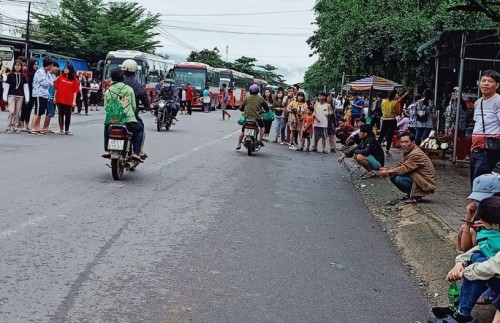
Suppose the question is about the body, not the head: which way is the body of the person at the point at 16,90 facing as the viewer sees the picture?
toward the camera

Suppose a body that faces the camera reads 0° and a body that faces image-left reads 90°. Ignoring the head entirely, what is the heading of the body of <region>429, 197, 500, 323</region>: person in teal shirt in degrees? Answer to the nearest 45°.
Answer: approximately 90°

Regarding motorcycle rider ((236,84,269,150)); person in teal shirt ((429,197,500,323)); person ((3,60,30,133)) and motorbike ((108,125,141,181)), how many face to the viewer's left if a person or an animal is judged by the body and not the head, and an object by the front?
1

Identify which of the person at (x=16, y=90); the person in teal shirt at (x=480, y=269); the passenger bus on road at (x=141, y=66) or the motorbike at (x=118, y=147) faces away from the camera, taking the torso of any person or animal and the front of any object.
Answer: the motorbike

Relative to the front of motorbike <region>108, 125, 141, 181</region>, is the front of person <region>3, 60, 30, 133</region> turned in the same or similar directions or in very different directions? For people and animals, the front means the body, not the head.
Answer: very different directions

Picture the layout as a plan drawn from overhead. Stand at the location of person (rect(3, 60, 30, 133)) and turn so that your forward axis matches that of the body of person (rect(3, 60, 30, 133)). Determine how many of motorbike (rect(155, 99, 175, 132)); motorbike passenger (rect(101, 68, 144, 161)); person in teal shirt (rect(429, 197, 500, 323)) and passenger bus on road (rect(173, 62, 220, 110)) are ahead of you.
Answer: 2

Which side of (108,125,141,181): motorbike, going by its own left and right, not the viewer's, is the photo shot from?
back

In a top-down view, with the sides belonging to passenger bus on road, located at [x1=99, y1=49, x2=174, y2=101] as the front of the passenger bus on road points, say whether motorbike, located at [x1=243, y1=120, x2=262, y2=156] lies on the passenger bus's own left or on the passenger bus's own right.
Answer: on the passenger bus's own left

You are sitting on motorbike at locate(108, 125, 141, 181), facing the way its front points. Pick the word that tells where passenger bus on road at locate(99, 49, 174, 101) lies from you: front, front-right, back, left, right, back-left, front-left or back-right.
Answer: front

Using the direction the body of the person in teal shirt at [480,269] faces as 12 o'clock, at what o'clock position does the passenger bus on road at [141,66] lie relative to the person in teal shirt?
The passenger bus on road is roughly at 2 o'clock from the person in teal shirt.

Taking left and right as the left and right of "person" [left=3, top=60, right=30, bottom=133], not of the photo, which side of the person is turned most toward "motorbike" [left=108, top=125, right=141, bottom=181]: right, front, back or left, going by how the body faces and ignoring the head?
front

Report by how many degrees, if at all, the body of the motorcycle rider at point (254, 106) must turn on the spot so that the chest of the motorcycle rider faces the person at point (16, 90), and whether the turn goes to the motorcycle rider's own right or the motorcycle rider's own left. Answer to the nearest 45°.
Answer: approximately 90° to the motorcycle rider's own left

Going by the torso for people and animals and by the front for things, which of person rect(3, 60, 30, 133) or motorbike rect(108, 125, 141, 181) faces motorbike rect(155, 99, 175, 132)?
motorbike rect(108, 125, 141, 181)

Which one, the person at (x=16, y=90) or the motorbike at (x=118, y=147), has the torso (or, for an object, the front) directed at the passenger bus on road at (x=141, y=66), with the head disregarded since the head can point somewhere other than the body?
the motorbike

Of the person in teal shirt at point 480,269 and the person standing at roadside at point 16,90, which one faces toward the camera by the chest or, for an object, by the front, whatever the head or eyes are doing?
the person standing at roadside

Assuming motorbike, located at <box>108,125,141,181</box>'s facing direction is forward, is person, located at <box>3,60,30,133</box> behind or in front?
in front
